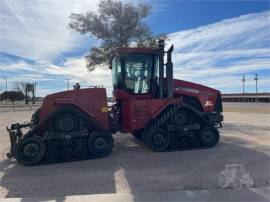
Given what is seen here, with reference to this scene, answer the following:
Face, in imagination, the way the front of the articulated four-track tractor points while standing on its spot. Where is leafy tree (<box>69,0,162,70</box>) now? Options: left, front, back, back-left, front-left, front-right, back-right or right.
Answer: left

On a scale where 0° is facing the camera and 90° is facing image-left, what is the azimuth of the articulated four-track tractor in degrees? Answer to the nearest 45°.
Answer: approximately 270°
